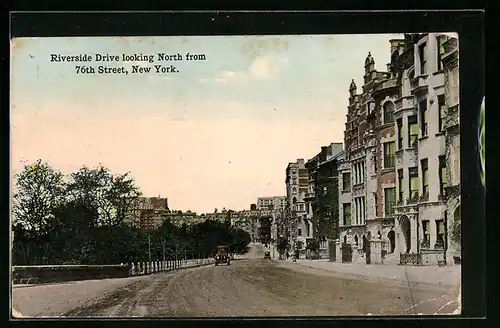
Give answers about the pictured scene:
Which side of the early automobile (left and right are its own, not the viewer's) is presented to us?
front

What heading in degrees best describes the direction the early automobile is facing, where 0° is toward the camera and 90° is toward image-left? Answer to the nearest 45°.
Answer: approximately 0°
